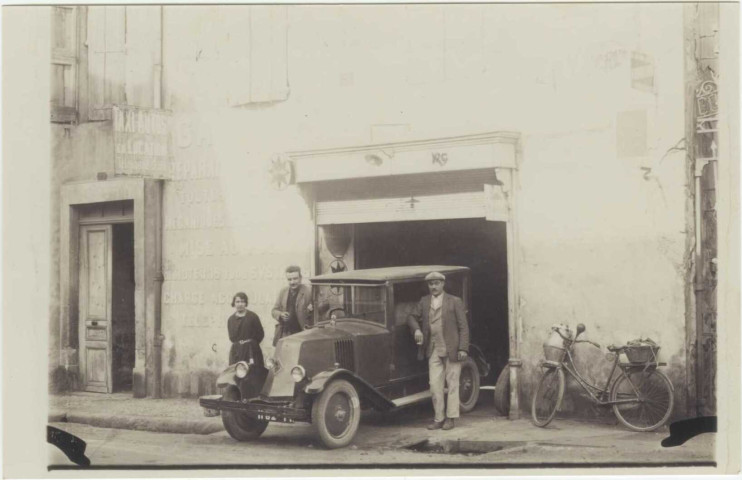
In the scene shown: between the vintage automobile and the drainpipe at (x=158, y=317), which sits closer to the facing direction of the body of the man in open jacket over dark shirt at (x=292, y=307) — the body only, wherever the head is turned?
the vintage automobile

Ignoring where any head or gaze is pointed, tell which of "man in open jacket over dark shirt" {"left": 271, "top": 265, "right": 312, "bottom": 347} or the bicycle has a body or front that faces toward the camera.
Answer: the man in open jacket over dark shirt

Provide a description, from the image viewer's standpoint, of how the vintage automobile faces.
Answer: facing the viewer and to the left of the viewer

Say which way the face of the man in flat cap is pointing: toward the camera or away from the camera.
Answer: toward the camera

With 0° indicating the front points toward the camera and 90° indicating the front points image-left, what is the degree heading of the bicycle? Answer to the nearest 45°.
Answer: approximately 90°

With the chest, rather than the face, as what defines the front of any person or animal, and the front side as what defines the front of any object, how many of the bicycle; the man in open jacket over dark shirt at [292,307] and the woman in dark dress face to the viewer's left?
1

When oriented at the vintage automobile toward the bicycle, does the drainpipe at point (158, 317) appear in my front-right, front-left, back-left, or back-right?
back-left

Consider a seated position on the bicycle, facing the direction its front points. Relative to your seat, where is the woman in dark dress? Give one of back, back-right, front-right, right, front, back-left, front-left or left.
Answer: front

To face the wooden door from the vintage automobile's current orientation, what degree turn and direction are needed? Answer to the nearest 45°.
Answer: approximately 90° to its right

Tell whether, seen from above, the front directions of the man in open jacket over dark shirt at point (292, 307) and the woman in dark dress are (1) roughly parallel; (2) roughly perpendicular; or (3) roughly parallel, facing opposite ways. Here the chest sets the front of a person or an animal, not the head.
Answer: roughly parallel

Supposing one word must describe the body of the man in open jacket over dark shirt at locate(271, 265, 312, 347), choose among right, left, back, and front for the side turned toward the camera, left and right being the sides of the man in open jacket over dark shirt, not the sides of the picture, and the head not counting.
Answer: front

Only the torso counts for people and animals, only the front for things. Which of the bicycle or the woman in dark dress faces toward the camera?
the woman in dark dress

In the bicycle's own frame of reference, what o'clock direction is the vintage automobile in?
The vintage automobile is roughly at 12 o'clock from the bicycle.

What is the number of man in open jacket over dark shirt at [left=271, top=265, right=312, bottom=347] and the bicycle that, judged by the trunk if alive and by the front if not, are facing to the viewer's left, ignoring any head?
1
